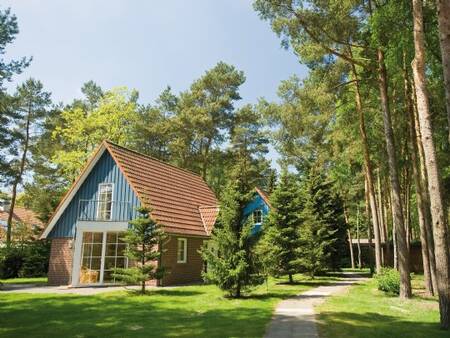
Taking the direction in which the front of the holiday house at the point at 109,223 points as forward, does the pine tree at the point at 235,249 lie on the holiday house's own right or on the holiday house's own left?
on the holiday house's own left

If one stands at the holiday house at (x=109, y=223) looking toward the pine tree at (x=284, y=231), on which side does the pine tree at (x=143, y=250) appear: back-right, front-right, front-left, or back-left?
front-right

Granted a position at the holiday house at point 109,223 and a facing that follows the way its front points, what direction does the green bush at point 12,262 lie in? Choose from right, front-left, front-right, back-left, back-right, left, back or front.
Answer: right

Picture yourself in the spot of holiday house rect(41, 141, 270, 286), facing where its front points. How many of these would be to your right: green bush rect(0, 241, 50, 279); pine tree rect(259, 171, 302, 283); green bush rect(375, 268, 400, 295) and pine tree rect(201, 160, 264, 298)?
1

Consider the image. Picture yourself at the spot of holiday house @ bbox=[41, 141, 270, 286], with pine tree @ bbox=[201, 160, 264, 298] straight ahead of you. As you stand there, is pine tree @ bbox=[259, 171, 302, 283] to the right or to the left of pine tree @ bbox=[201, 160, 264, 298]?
left

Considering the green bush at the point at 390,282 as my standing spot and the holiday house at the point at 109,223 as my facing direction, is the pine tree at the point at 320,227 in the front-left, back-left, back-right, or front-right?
front-right

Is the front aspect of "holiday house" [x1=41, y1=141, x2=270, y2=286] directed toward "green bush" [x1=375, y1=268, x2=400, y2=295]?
no

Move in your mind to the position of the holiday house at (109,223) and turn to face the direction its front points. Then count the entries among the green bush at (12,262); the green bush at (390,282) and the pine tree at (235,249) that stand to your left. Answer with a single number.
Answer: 2

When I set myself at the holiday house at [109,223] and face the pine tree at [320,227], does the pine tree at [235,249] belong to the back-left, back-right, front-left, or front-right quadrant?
front-right

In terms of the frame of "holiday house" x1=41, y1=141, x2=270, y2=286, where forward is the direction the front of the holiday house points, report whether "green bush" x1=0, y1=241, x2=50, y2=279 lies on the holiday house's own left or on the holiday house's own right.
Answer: on the holiday house's own right

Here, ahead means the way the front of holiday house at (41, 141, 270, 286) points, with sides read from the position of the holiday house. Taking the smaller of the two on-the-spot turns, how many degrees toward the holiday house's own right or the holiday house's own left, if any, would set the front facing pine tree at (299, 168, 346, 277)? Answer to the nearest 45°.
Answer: approximately 135° to the holiday house's own left

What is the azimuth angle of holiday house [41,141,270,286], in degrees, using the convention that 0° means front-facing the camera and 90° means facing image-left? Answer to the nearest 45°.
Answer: approximately 45°

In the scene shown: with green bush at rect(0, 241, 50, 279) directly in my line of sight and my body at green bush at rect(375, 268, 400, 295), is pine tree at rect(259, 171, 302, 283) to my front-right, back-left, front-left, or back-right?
front-right

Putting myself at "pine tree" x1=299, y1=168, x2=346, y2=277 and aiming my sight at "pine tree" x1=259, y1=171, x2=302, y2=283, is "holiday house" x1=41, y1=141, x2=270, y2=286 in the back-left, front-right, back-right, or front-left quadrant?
front-right
